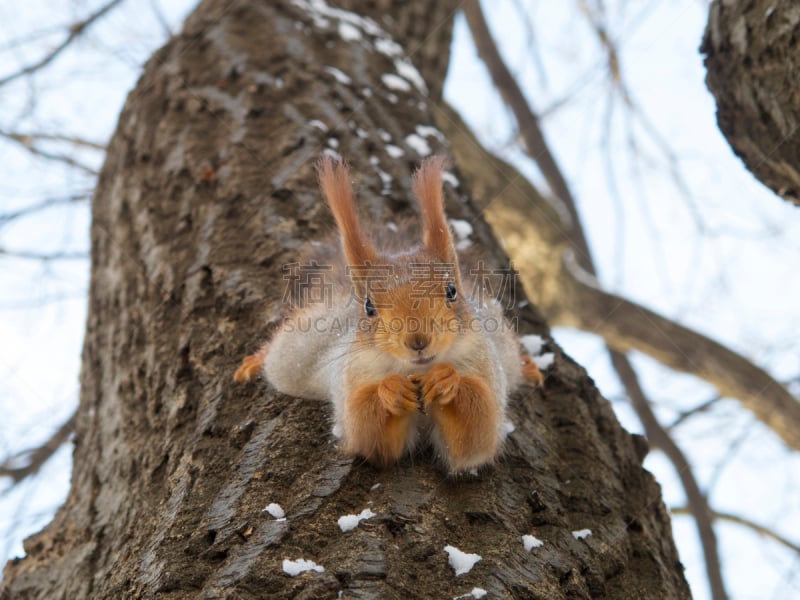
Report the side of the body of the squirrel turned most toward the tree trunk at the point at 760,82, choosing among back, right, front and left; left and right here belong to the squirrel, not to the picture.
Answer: left

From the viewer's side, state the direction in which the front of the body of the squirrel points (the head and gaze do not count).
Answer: toward the camera
